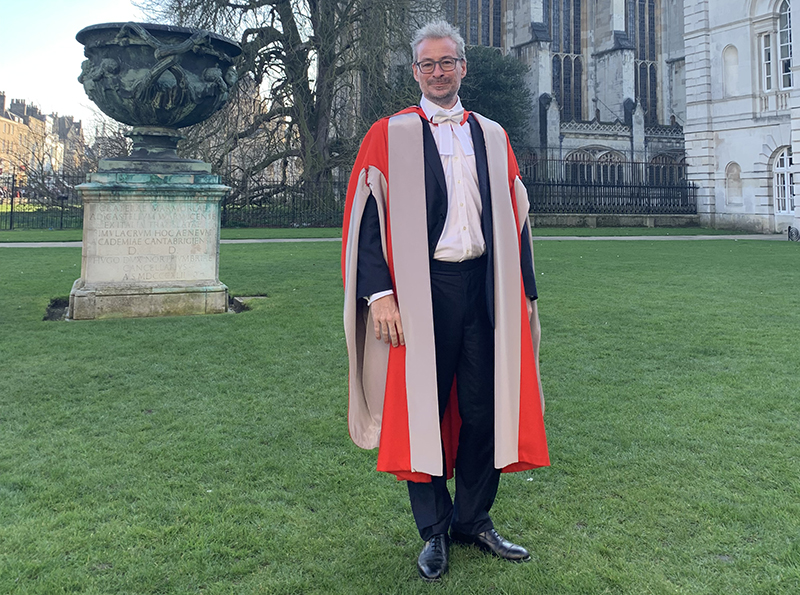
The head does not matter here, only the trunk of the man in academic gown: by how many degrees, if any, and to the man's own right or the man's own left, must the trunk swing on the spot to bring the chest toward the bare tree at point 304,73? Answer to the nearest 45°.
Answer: approximately 135° to the man's own left

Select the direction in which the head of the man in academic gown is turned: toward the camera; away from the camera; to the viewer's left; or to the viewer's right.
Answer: toward the camera

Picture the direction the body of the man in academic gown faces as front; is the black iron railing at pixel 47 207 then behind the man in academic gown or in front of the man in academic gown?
behind

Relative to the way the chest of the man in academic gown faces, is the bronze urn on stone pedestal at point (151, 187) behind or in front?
behind

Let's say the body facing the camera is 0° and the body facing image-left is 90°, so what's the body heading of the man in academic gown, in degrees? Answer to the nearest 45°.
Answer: approximately 315°
